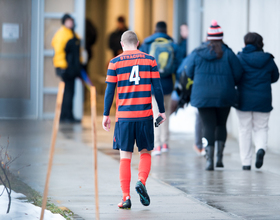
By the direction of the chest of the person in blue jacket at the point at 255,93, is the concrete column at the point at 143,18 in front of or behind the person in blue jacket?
in front

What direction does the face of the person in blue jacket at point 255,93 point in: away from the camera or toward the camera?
away from the camera

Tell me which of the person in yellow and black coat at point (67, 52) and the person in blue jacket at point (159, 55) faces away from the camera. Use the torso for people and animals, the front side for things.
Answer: the person in blue jacket

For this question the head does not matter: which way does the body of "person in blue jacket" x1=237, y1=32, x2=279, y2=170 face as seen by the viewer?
away from the camera

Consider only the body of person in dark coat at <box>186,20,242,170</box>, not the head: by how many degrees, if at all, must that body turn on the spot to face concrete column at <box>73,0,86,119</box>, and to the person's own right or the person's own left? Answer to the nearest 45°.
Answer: approximately 45° to the person's own left

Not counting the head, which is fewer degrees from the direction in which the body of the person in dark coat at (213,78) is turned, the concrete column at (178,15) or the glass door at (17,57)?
the concrete column

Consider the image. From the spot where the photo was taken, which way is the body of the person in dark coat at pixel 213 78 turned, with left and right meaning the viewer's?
facing away from the viewer

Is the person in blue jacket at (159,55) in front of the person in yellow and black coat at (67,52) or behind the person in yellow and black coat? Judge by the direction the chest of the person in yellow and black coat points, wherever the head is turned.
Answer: in front

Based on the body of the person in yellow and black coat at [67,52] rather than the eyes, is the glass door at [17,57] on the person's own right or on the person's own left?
on the person's own right

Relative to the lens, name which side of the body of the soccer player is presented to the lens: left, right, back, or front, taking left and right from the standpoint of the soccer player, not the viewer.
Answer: back

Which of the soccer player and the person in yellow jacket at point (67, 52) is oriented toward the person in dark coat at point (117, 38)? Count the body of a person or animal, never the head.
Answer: the soccer player

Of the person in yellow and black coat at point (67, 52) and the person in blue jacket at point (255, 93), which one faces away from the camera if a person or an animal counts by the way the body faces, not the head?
the person in blue jacket

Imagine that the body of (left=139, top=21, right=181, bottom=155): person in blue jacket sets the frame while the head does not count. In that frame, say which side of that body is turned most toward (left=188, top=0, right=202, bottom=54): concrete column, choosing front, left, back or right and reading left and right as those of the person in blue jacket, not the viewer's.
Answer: front

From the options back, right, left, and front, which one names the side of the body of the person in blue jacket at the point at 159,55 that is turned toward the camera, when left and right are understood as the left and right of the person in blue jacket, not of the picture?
back
